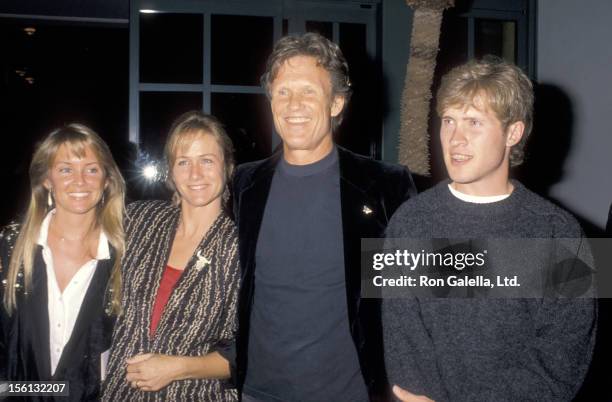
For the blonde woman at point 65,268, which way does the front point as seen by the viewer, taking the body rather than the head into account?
toward the camera

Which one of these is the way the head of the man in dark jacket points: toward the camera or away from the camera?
toward the camera

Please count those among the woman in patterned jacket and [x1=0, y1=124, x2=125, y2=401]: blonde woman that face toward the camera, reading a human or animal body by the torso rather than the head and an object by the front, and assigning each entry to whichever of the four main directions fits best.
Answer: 2

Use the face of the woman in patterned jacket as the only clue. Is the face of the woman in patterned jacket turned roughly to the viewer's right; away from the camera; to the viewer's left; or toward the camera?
toward the camera

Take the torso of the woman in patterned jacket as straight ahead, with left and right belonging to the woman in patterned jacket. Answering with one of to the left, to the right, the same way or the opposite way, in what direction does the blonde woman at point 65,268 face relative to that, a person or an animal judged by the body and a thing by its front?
the same way

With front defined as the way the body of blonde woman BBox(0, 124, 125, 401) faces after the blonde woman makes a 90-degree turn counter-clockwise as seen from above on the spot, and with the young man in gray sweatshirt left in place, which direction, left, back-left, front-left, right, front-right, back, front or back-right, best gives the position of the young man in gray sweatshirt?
front-right

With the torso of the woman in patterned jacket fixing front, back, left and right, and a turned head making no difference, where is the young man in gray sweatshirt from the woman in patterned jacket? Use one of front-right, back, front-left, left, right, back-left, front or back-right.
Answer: front-left

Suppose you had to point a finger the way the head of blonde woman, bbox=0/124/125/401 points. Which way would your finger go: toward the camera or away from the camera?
toward the camera
